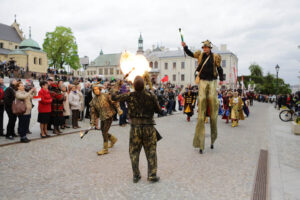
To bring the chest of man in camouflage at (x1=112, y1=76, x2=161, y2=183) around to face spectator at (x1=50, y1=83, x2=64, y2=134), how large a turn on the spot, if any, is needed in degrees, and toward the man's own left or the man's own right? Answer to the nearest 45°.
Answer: approximately 45° to the man's own left

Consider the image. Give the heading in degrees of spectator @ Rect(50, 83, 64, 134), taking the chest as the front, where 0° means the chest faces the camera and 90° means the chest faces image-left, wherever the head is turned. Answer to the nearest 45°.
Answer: approximately 315°

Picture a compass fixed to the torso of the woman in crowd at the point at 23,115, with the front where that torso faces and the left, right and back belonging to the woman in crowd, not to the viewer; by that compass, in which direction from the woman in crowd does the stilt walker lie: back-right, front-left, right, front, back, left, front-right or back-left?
front-right

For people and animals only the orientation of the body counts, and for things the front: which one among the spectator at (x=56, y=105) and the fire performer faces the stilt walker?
the spectator

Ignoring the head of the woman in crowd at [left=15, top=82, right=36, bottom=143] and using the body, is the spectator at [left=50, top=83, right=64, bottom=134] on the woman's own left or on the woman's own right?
on the woman's own left

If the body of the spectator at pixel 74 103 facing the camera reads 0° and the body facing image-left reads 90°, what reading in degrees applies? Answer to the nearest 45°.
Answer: approximately 315°

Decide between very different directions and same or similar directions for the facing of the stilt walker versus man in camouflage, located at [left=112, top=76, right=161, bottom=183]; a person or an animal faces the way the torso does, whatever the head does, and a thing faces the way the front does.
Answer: very different directions

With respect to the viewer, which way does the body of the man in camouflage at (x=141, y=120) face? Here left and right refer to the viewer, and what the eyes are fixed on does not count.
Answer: facing away from the viewer

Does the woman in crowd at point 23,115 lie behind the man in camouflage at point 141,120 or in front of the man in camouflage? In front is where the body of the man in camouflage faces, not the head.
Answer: in front

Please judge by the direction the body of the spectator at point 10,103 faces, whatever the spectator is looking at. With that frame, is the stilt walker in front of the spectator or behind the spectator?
in front

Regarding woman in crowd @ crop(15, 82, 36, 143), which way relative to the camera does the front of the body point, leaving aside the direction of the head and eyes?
to the viewer's right

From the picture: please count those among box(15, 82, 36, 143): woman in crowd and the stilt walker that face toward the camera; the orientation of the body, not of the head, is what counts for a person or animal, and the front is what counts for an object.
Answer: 1

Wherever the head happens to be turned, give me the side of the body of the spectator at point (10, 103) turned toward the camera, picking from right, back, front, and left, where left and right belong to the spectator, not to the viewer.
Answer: right
